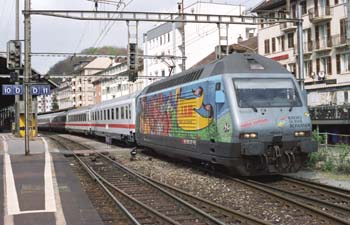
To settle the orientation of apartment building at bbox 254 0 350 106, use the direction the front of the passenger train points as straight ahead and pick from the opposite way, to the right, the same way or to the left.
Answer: to the right

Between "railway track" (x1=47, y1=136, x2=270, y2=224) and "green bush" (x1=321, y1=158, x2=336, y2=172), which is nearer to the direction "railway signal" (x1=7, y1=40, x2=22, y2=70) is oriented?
the railway track

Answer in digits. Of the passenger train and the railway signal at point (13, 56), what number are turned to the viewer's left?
0

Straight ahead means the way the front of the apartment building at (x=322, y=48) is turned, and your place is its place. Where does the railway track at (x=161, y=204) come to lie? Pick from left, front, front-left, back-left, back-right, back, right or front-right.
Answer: front-left

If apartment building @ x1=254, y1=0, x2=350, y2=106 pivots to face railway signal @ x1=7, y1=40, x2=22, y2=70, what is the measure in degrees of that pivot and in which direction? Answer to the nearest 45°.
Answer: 0° — it already faces it

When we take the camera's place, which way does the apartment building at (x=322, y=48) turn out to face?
facing the viewer and to the left of the viewer

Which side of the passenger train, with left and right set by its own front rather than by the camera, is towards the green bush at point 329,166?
front

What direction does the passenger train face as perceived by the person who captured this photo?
facing the viewer and to the right of the viewer

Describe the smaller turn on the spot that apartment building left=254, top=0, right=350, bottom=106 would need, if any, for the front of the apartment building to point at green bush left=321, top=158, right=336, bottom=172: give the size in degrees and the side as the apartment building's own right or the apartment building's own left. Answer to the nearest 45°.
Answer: approximately 45° to the apartment building's own left
